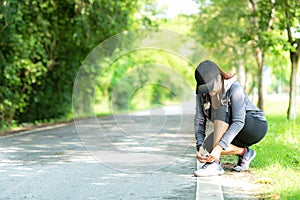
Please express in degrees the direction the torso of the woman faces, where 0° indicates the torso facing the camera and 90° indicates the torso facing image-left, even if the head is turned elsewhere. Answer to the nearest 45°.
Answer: approximately 45°

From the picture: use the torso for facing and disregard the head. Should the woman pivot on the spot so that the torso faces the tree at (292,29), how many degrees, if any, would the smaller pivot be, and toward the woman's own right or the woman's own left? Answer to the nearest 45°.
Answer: approximately 135° to the woman's own right
